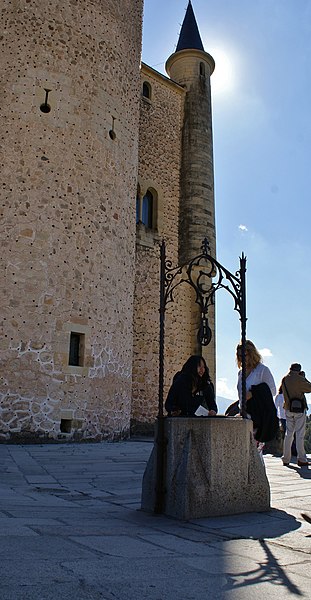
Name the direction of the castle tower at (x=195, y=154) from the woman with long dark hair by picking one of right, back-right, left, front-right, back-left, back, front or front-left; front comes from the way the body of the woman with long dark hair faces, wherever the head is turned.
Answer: back-left

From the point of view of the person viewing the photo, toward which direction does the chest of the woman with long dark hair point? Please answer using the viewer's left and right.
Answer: facing the viewer and to the right of the viewer

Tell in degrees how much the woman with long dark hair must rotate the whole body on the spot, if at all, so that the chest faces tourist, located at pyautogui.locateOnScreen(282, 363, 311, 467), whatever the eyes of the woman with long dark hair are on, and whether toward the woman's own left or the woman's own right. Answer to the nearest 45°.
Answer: approximately 90° to the woman's own left

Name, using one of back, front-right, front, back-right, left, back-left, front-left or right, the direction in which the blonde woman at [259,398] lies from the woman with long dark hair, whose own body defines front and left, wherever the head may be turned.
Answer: left

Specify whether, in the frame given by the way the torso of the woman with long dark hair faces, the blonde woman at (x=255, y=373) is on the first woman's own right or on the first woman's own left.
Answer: on the first woman's own left

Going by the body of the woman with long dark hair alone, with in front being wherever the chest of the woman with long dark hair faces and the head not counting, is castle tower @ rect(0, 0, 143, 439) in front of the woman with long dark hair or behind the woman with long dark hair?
behind
